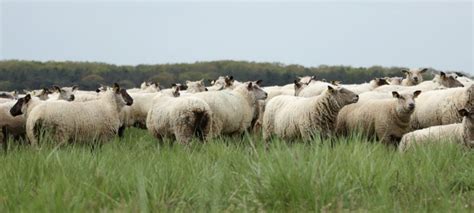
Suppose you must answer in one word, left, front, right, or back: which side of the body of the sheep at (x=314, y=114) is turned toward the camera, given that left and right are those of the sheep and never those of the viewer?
right

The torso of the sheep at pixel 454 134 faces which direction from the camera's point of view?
to the viewer's right

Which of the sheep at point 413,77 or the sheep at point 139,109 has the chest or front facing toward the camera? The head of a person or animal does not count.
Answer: the sheep at point 413,77

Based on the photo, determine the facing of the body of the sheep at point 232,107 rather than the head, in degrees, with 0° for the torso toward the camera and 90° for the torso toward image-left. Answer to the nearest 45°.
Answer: approximately 270°

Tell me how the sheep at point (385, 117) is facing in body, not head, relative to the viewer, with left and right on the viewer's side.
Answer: facing the viewer and to the right of the viewer

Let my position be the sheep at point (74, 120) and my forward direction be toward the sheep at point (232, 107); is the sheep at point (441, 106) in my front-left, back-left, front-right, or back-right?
front-right

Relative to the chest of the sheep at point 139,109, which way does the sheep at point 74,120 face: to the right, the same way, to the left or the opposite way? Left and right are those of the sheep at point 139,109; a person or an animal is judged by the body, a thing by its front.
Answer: the same way

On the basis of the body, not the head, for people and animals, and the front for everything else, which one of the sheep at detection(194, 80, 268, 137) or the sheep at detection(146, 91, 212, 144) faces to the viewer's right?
the sheep at detection(194, 80, 268, 137)

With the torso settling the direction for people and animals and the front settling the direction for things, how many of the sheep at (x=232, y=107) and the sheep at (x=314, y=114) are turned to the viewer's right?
2

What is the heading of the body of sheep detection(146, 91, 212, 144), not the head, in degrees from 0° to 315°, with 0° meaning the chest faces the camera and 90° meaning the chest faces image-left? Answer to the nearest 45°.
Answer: approximately 135°

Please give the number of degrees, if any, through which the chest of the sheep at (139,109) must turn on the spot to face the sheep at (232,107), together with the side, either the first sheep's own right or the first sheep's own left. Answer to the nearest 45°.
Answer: approximately 45° to the first sheep's own right

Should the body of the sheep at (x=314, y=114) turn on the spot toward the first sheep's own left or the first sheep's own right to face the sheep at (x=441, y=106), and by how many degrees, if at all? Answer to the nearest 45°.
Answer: approximately 45° to the first sheep's own left

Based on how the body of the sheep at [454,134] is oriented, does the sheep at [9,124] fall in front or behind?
behind
